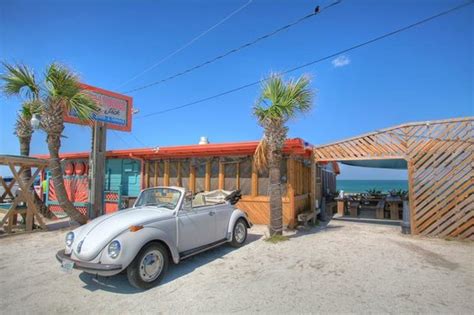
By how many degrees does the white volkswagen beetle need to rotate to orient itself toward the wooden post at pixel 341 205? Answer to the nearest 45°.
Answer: approximately 180°

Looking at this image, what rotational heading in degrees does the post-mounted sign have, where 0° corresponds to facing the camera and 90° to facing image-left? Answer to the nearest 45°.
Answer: approximately 315°

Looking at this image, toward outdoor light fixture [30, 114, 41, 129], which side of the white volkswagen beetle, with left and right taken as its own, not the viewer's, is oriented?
right

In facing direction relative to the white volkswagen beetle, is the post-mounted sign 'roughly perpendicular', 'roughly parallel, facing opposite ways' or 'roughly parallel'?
roughly perpendicular

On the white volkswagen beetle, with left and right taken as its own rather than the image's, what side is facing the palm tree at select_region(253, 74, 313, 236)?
back

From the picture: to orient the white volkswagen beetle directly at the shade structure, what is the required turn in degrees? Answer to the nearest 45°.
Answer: approximately 180°

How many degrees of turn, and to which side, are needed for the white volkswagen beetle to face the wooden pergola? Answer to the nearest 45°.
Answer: approximately 135° to its left

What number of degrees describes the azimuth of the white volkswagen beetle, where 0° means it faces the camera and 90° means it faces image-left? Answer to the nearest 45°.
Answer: approximately 45°

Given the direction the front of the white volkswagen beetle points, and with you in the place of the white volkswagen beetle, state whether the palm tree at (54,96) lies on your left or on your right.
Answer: on your right
